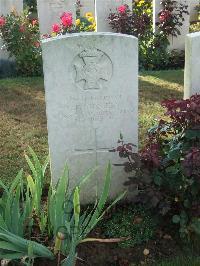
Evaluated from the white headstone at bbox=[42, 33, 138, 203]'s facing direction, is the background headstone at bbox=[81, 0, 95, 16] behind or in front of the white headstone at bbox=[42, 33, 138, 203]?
behind

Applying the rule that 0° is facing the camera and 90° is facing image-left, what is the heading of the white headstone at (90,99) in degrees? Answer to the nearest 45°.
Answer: approximately 0°

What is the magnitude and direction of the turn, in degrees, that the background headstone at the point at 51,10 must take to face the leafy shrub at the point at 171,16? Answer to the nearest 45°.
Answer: approximately 90° to its left

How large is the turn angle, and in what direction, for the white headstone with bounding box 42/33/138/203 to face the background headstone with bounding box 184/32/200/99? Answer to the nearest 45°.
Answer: approximately 90° to its left

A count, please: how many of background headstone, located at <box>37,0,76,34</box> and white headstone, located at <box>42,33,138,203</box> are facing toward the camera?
2

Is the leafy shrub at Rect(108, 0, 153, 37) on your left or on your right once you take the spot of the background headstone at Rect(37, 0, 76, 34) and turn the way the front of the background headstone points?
on your left
